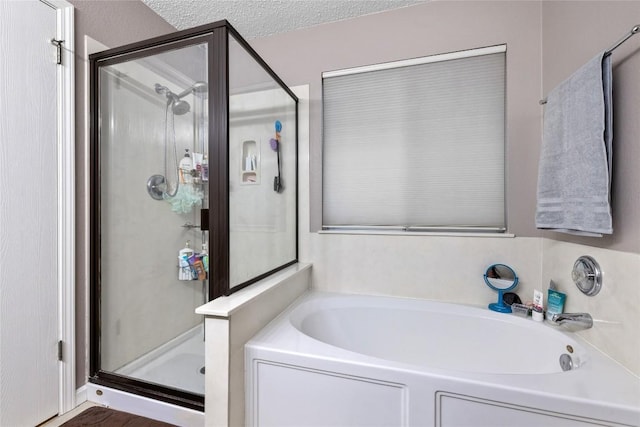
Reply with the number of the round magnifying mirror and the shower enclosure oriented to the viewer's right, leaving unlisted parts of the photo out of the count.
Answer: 0

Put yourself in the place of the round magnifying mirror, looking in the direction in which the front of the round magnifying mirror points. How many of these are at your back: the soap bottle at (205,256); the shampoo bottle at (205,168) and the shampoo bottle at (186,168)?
0

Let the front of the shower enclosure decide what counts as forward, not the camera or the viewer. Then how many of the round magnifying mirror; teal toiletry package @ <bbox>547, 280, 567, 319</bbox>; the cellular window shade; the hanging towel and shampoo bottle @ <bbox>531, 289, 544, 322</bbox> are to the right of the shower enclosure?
0

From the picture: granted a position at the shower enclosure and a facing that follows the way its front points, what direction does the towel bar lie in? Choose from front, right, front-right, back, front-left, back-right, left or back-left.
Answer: left

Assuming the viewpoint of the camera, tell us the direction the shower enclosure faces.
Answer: facing the viewer and to the left of the viewer

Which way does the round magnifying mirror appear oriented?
toward the camera

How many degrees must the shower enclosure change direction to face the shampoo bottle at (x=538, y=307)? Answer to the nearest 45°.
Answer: approximately 90° to its left

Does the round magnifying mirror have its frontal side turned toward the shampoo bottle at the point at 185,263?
no

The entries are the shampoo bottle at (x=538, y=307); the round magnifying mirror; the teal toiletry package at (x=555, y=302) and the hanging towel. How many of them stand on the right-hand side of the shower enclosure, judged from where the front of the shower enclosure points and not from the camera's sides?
0

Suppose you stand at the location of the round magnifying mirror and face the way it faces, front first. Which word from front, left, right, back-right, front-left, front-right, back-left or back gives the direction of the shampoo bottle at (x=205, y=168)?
front-right

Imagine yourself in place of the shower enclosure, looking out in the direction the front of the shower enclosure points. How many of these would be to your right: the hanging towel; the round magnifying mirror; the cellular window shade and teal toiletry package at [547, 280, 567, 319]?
0

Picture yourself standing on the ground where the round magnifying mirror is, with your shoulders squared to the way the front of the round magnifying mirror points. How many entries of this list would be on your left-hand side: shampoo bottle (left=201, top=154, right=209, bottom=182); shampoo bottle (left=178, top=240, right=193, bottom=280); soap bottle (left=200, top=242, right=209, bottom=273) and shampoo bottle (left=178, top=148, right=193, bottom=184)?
0

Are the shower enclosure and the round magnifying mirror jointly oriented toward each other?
no
